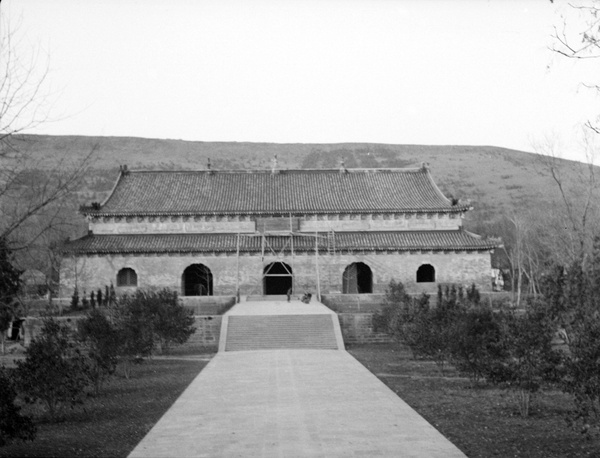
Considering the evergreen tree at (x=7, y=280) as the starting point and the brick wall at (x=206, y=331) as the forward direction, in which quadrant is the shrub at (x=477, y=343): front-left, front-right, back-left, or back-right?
front-right

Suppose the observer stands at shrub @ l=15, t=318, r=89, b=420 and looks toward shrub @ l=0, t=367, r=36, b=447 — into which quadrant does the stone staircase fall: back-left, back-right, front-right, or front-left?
back-left

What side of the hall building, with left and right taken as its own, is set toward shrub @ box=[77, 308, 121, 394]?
front

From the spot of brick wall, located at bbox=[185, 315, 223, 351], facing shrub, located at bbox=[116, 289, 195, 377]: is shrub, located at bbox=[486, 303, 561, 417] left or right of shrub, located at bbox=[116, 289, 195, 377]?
left

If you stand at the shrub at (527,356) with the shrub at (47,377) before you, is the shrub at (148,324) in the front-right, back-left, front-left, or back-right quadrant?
front-right

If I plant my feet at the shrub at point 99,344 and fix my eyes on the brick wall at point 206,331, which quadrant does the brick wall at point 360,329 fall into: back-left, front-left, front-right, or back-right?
front-right

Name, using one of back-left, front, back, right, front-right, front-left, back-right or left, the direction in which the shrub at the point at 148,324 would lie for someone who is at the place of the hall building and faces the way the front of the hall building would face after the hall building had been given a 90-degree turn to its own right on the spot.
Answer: left

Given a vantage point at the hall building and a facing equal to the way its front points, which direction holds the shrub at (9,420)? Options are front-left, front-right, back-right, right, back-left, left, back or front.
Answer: front

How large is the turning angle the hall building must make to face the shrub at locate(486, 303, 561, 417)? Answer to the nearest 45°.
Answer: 0° — it already faces it

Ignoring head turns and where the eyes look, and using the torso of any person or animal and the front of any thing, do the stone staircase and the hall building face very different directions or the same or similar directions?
same or similar directions

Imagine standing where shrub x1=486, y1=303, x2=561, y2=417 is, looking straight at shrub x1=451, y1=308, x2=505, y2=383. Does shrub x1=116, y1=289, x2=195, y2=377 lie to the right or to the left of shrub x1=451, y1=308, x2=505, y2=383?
left

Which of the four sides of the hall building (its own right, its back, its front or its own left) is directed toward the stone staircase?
front

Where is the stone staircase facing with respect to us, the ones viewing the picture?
facing the viewer

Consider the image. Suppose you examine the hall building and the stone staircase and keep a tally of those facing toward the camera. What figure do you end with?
2

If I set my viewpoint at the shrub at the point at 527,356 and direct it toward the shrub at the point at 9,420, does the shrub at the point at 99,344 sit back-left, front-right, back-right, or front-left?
front-right

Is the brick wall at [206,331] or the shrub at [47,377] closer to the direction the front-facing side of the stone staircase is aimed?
the shrub

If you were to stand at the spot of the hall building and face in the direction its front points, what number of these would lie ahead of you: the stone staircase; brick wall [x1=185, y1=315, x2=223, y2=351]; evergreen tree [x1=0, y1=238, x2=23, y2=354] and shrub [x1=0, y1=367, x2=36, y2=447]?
4

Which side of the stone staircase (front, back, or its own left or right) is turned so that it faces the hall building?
back

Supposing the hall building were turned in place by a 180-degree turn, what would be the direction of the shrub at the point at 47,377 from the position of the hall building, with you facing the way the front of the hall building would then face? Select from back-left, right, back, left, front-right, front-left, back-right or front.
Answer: back
